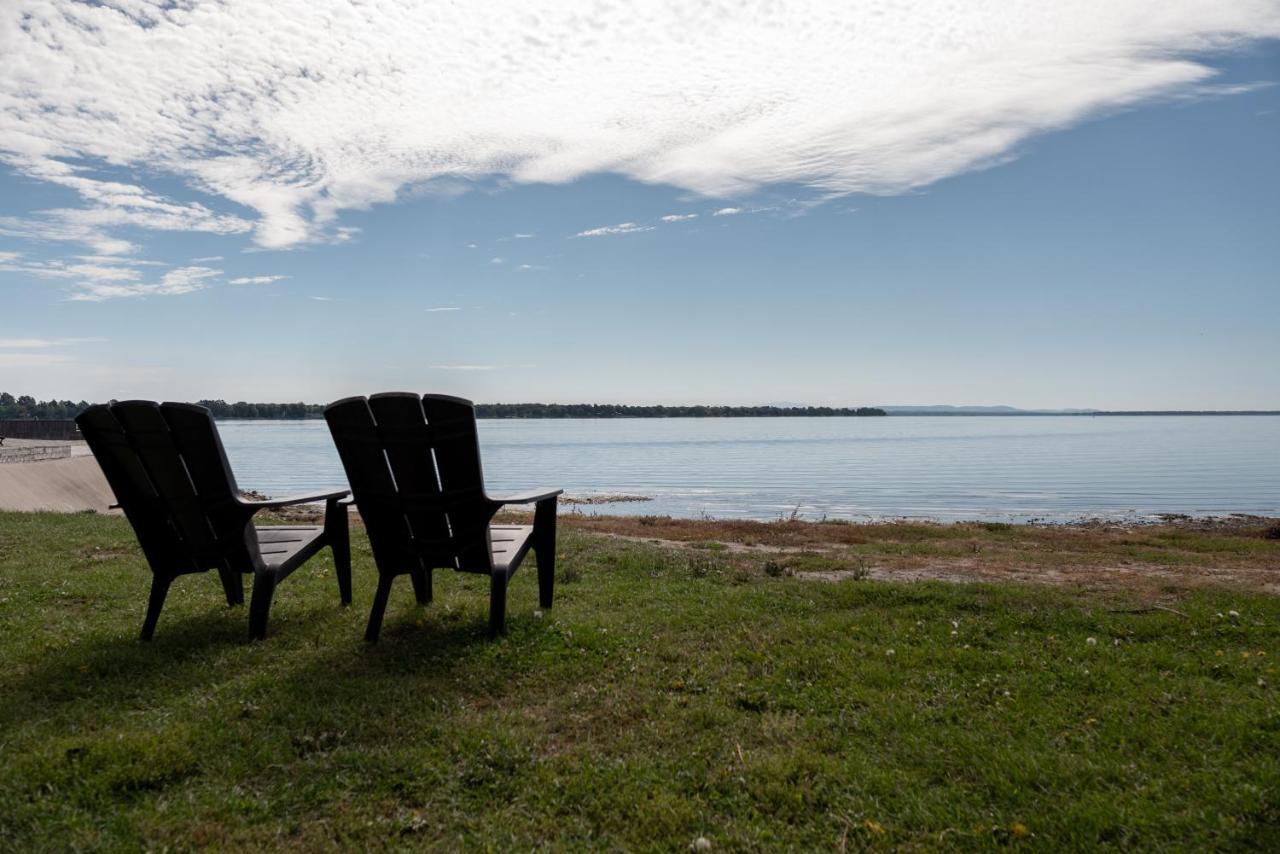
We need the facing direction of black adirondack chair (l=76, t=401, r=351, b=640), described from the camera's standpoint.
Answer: facing away from the viewer and to the right of the viewer

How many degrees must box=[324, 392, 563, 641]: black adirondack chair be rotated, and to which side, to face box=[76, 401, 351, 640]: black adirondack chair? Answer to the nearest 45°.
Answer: approximately 135° to its left

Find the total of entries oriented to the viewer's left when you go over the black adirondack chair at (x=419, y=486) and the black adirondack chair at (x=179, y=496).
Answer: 0

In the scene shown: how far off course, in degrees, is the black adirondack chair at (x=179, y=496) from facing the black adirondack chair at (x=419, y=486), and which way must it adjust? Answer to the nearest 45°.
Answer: approximately 90° to its right

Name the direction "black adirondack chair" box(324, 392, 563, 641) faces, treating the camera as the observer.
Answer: facing away from the viewer and to the right of the viewer
